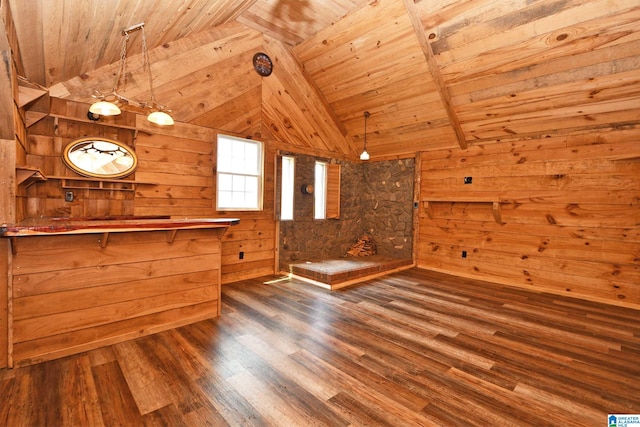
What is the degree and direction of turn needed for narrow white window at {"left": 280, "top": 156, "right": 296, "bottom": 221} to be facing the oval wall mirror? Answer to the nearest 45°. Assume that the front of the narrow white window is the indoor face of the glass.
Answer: approximately 90° to its right

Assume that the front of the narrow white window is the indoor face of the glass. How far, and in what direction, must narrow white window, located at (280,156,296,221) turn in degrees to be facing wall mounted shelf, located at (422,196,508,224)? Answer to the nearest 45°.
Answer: approximately 45° to its left

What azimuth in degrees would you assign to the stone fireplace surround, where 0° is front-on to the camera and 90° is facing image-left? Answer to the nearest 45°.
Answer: approximately 0°

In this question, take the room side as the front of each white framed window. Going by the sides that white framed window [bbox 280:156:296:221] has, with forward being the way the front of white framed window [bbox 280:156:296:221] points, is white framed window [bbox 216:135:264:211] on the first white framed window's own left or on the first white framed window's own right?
on the first white framed window's own right

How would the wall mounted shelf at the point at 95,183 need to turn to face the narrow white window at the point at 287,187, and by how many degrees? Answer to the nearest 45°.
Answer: approximately 90° to its left

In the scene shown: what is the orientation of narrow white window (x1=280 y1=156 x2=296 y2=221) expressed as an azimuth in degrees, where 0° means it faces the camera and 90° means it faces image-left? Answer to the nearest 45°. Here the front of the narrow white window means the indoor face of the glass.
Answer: approximately 315°
